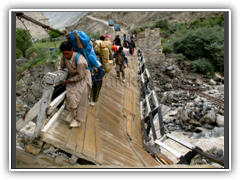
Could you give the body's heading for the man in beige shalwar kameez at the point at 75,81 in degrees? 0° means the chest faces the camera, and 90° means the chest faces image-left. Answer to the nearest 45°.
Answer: approximately 45°

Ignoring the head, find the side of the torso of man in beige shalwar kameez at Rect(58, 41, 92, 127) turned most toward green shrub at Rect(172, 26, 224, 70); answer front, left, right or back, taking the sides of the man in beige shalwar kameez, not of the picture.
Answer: back

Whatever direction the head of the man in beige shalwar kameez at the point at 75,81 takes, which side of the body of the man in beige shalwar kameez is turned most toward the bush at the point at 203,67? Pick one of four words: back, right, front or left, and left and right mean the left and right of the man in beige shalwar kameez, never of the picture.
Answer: back

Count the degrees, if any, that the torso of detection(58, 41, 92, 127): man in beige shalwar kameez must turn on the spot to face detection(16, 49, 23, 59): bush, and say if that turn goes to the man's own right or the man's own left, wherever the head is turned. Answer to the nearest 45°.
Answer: approximately 135° to the man's own right

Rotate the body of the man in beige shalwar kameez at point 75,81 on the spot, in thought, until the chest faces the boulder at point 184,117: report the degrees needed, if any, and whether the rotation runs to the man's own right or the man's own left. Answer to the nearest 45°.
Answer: approximately 180°
